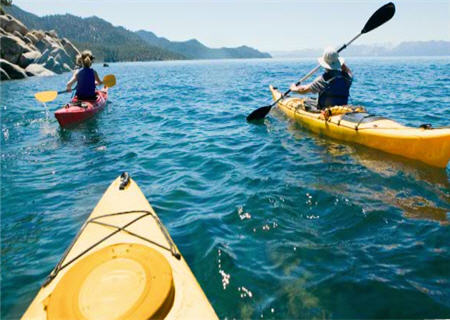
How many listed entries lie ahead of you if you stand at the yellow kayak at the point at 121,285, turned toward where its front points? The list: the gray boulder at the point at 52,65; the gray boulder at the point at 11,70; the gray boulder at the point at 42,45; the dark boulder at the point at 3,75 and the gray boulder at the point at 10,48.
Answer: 5

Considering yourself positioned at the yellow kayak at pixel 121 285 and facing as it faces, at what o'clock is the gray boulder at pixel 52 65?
The gray boulder is roughly at 12 o'clock from the yellow kayak.

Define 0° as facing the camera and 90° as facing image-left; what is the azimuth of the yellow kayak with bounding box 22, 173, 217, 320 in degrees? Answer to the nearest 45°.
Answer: approximately 180°

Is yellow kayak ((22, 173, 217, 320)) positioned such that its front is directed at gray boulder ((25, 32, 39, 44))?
yes

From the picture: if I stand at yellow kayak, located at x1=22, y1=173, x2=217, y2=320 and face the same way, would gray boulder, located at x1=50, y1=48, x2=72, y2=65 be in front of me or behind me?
in front

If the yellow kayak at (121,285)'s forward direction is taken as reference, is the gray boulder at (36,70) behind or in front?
in front

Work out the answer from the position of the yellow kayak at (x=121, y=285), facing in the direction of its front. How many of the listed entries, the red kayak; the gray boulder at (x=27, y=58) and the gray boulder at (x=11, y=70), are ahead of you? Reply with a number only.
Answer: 3

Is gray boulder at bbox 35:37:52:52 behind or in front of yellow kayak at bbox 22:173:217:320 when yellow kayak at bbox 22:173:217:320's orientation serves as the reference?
in front

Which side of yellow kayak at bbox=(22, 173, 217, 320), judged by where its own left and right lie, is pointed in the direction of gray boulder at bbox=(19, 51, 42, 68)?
front

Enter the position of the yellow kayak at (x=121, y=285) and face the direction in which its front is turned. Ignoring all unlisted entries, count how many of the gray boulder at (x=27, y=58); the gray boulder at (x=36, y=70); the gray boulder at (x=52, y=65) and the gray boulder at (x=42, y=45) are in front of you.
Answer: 4
